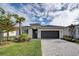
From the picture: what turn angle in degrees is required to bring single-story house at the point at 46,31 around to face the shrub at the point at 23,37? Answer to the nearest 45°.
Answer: approximately 90° to its right

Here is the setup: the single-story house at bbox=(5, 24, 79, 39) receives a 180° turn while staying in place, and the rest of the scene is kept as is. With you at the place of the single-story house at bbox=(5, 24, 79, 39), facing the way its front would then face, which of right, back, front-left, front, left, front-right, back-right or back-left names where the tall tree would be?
left

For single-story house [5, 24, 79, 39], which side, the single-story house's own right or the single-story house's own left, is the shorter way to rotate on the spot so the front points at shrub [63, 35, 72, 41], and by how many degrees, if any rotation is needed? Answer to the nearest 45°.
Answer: approximately 90° to the single-story house's own left

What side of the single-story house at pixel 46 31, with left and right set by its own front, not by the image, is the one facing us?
front

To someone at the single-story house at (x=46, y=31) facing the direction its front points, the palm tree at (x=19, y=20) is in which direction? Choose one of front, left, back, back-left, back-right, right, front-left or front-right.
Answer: right
